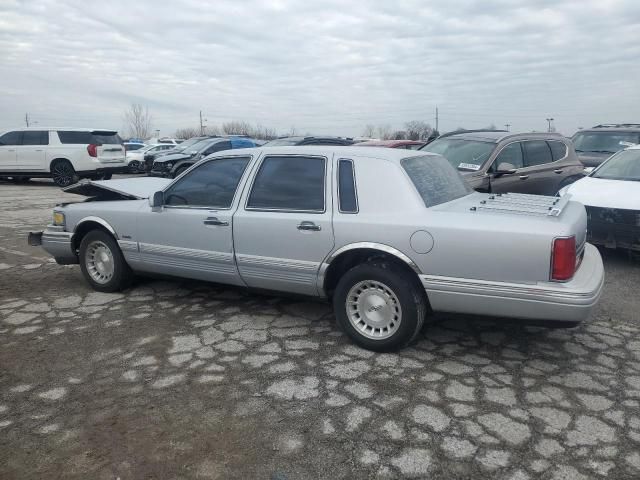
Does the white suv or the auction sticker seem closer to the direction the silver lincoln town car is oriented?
the white suv

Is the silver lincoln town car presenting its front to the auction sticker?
no

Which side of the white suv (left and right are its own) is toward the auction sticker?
back

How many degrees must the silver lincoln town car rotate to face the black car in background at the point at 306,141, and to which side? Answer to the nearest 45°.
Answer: approximately 45° to its right

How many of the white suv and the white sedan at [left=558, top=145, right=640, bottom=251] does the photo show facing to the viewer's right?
0

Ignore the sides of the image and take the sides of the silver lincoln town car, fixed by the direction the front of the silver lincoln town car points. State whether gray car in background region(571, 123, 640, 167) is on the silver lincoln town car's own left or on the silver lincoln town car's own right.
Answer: on the silver lincoln town car's own right

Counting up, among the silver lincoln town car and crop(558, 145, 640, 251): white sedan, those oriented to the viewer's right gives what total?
0

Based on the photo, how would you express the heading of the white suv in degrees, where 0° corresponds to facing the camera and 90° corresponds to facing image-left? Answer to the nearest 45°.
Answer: approximately 135°

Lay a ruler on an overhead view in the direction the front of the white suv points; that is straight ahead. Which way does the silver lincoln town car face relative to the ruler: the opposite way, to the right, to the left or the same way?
the same way

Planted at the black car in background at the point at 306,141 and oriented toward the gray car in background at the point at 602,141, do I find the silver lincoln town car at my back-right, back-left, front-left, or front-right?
front-right

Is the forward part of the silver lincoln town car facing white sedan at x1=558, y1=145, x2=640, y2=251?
no

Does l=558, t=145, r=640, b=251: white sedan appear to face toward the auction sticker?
no

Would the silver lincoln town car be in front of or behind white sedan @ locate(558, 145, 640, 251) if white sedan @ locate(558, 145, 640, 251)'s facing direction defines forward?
in front

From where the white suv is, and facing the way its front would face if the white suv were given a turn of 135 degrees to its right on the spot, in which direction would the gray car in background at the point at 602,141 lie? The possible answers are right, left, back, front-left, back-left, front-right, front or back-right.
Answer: front-right

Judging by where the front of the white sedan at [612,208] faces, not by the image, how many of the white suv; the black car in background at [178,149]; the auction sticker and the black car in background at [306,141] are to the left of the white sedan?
0

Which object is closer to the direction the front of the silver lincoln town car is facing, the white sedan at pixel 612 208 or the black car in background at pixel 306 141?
the black car in background

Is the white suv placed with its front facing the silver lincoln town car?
no
